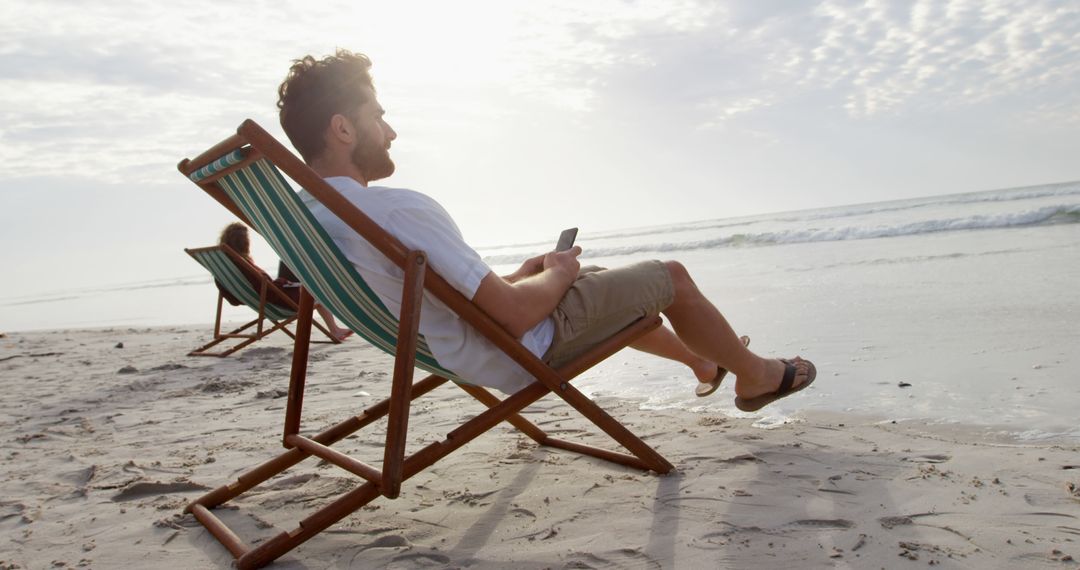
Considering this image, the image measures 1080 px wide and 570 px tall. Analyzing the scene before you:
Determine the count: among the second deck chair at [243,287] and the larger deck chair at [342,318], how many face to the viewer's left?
0

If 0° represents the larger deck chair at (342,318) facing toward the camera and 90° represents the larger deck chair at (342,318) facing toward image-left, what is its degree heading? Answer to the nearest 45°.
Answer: approximately 225°

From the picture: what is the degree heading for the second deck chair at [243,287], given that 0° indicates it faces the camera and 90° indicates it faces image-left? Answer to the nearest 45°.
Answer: approximately 225°

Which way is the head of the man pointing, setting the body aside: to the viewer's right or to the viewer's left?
to the viewer's right

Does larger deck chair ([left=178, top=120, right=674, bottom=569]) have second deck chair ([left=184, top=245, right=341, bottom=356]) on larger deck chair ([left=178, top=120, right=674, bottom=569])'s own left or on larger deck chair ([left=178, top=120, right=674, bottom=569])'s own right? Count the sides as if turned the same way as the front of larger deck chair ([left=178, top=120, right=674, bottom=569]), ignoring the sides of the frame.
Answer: on larger deck chair ([left=178, top=120, right=674, bottom=569])'s own left

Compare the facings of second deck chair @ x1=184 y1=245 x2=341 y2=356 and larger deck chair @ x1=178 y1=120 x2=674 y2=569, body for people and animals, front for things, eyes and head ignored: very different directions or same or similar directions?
same or similar directions
